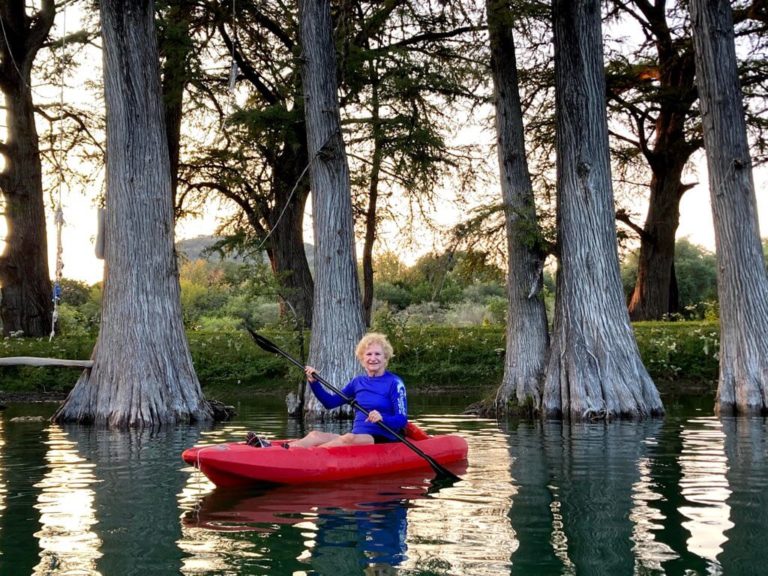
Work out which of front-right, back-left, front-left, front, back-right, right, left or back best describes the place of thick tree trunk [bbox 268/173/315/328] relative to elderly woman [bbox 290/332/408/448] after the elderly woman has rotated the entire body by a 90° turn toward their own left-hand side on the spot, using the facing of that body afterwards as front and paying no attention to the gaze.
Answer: back-left

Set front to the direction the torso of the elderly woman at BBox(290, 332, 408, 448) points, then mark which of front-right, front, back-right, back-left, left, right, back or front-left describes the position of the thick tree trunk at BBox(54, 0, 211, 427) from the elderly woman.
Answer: right

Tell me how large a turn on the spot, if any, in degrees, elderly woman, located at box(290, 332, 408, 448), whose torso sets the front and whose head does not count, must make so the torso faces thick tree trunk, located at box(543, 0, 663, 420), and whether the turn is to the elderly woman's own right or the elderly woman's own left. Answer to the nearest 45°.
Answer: approximately 180°

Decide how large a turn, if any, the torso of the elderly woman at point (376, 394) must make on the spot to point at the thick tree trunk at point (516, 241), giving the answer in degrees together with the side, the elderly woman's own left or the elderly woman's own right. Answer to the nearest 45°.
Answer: approximately 180°

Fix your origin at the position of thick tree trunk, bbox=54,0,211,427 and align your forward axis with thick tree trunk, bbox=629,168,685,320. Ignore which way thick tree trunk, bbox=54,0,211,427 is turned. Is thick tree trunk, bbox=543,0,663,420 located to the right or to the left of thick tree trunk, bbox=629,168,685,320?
right

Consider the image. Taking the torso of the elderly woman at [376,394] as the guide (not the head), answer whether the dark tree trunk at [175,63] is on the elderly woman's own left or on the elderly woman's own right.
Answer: on the elderly woman's own right

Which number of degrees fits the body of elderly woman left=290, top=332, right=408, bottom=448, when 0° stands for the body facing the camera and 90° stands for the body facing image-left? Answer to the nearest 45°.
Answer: approximately 45°

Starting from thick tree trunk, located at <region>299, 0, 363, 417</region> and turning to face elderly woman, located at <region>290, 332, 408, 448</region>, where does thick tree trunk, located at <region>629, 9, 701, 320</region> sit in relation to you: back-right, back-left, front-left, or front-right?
back-left

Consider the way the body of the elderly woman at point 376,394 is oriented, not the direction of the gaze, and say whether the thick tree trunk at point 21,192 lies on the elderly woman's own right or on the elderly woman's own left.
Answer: on the elderly woman's own right
